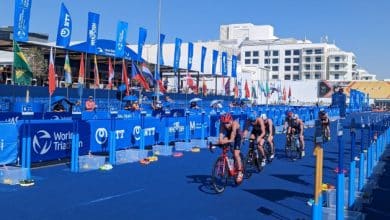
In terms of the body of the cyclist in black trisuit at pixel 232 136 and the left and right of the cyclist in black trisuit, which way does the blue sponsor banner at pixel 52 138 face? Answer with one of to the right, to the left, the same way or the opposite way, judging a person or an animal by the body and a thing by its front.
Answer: to the left

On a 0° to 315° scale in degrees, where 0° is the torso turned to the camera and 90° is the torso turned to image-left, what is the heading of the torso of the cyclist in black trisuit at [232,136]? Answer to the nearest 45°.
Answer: approximately 45°

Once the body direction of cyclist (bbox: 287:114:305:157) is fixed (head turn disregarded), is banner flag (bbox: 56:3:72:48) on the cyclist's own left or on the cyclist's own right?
on the cyclist's own right

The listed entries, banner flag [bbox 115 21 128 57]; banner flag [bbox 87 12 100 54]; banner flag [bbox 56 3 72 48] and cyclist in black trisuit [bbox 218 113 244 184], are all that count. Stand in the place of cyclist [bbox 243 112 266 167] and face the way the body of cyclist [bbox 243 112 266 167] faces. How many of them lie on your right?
3

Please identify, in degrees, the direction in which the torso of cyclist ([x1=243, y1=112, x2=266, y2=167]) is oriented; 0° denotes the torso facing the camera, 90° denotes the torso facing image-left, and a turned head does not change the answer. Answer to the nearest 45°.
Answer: approximately 45°

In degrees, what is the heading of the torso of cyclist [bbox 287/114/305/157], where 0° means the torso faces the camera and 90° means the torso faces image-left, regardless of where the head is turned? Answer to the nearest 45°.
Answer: approximately 45°

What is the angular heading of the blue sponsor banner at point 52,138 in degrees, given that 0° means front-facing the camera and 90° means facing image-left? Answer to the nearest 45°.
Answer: approximately 315°

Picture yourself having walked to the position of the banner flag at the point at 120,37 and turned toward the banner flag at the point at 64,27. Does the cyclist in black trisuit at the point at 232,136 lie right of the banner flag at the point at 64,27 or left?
left

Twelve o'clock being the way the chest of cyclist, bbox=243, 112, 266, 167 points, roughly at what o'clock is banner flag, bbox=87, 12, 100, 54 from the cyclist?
The banner flag is roughly at 3 o'clock from the cyclist.
